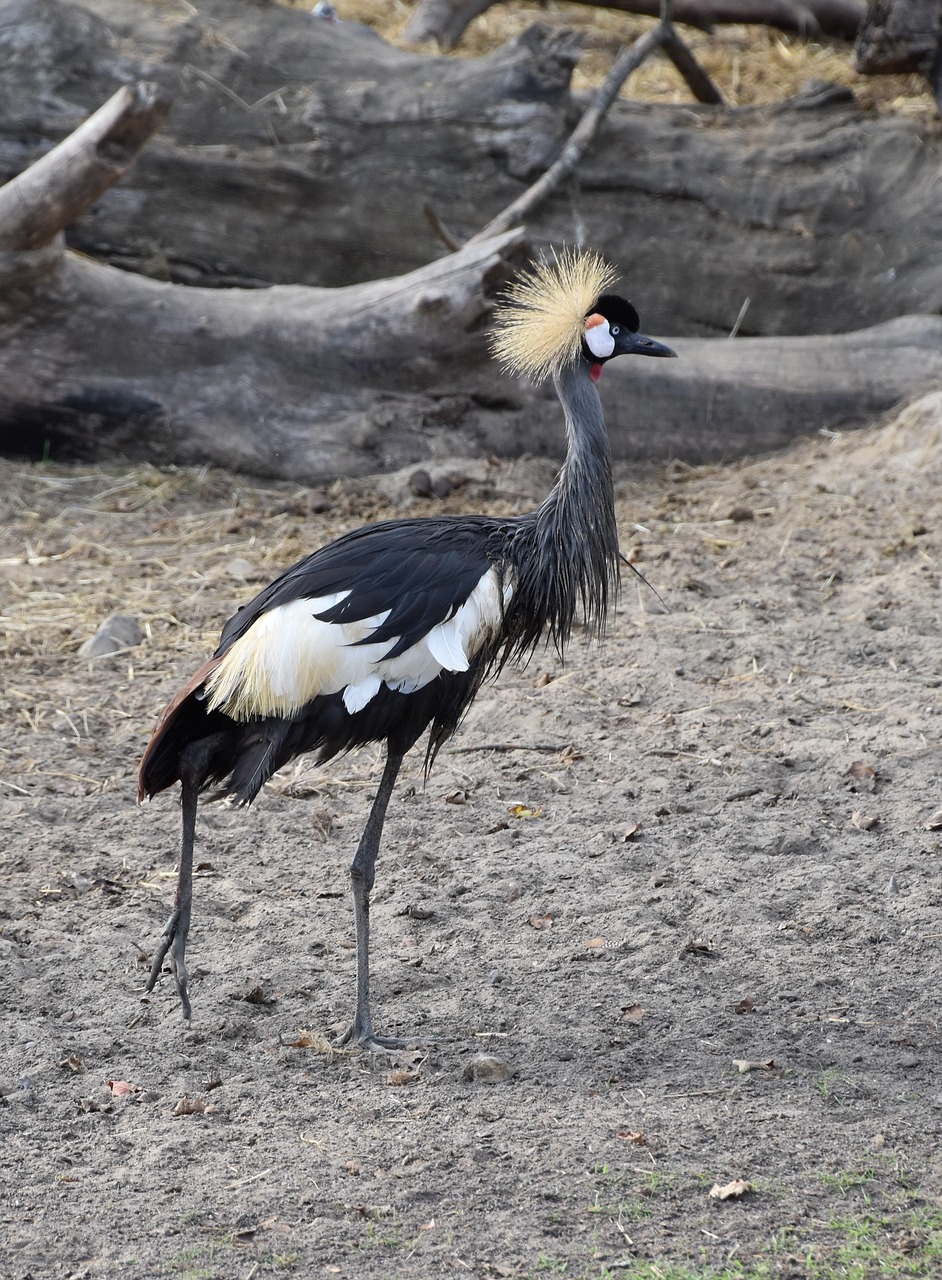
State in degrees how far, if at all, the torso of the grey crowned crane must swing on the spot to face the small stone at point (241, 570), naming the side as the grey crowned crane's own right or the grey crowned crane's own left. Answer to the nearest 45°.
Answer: approximately 90° to the grey crowned crane's own left

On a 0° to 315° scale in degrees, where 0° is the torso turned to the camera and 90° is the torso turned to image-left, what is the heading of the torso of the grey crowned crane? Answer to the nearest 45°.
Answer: approximately 270°

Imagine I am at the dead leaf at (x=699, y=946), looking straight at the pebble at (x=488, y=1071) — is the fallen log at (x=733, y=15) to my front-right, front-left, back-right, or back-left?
back-right

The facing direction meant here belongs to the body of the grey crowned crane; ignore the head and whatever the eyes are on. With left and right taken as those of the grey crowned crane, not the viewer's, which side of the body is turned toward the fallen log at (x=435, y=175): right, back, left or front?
left

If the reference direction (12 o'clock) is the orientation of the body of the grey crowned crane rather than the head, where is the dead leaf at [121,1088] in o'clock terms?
The dead leaf is roughly at 4 o'clock from the grey crowned crane.

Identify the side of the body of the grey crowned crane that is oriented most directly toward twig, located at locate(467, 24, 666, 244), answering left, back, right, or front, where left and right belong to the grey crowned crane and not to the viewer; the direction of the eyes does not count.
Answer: left

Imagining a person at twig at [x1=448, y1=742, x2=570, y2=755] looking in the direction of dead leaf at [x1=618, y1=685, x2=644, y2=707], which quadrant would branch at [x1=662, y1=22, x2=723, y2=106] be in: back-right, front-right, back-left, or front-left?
front-left

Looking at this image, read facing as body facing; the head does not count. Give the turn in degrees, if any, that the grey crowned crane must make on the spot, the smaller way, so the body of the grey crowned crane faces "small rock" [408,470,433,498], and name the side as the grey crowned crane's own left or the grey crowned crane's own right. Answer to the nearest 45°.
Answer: approximately 90° to the grey crowned crane's own left

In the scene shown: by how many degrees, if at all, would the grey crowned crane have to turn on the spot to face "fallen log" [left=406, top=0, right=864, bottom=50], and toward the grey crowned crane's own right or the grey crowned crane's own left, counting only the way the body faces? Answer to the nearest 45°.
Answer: approximately 90° to the grey crowned crane's own left

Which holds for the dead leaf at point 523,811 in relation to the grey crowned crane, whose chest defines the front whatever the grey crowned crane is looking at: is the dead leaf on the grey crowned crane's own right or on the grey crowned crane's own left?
on the grey crowned crane's own left

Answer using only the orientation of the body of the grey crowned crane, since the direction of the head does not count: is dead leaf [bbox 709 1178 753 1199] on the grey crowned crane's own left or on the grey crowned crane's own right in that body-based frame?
on the grey crowned crane's own right

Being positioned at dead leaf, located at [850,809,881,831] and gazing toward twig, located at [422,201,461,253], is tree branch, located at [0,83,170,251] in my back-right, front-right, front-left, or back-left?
front-left
